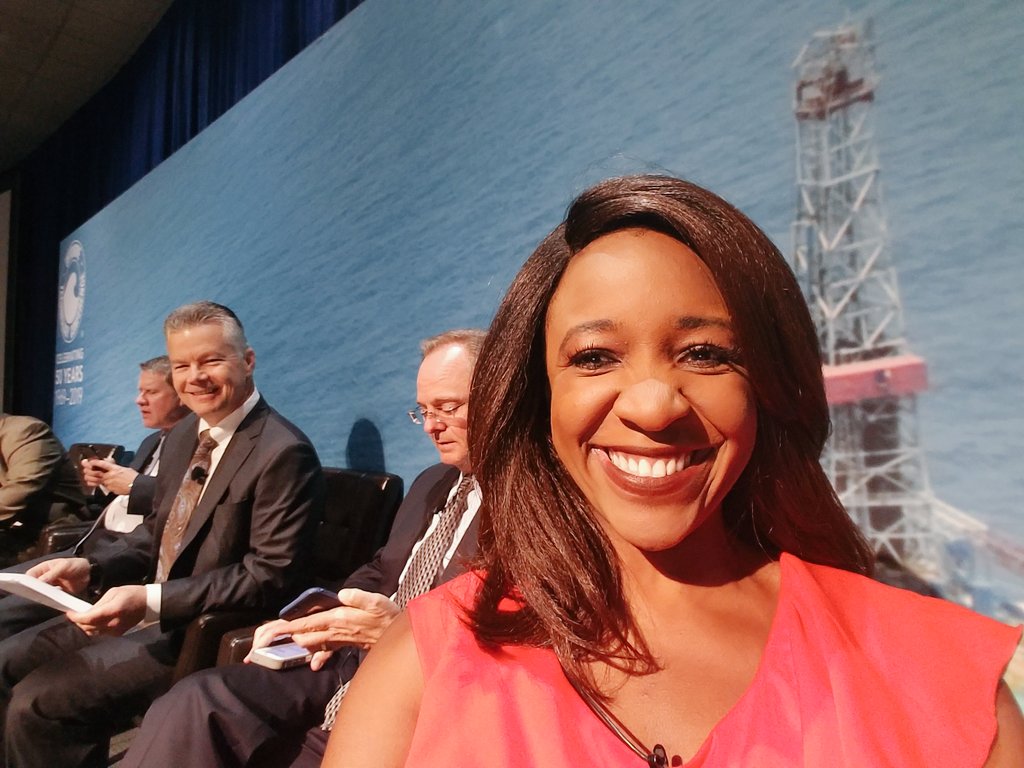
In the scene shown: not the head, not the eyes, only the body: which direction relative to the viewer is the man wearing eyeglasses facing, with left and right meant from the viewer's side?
facing the viewer and to the left of the viewer

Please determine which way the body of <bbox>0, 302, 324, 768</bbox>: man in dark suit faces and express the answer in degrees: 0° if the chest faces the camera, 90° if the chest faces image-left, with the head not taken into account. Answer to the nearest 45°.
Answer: approximately 45°

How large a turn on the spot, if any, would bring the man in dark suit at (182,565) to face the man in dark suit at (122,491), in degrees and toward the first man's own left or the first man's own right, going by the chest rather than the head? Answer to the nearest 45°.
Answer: approximately 135° to the first man's own right

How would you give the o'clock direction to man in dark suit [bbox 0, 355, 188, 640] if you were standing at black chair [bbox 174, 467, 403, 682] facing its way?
The man in dark suit is roughly at 3 o'clock from the black chair.

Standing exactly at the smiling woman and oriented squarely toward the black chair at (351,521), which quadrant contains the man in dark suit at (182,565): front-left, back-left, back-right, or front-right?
front-left

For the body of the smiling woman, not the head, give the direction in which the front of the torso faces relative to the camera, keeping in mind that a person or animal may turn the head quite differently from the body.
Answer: toward the camera

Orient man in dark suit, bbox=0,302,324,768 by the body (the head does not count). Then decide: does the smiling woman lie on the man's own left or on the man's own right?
on the man's own left

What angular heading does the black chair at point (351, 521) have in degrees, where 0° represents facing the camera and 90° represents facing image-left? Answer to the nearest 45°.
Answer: approximately 45°

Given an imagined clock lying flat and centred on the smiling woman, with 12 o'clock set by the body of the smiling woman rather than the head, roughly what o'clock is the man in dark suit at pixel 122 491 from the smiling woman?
The man in dark suit is roughly at 4 o'clock from the smiling woman.
